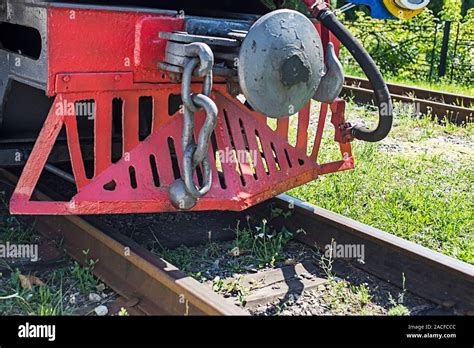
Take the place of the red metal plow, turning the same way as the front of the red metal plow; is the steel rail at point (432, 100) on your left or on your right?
on your left

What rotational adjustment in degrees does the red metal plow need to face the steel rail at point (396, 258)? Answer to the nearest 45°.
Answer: approximately 45° to its left

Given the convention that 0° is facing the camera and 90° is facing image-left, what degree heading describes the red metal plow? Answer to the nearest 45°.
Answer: approximately 315°

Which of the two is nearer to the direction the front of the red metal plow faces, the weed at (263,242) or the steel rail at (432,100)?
the weed
